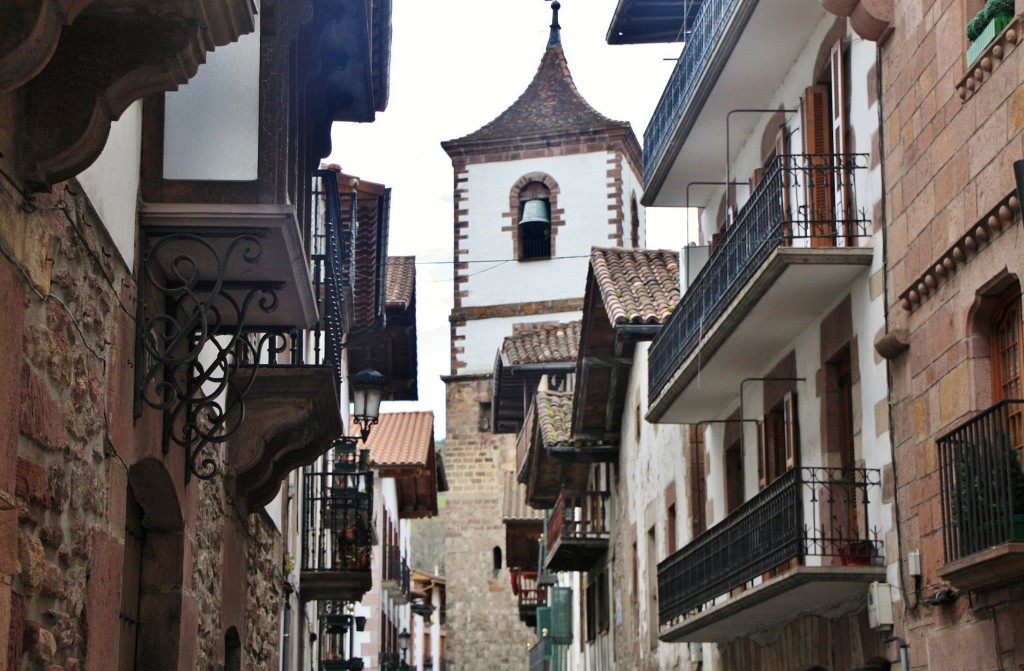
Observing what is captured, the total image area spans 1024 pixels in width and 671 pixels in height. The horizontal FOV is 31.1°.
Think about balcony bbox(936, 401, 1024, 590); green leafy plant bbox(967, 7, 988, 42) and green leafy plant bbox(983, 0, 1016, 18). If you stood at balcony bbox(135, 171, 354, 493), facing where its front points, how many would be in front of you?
3

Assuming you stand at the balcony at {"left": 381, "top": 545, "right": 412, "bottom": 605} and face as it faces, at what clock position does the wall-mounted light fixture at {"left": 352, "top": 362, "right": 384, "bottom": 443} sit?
The wall-mounted light fixture is roughly at 3 o'clock from the balcony.

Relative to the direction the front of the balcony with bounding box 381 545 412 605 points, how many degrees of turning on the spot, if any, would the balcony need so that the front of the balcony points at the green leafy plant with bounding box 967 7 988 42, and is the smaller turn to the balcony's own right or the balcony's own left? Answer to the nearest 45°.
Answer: approximately 90° to the balcony's own right

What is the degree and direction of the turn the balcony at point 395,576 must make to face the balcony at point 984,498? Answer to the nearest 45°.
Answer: approximately 90° to its right

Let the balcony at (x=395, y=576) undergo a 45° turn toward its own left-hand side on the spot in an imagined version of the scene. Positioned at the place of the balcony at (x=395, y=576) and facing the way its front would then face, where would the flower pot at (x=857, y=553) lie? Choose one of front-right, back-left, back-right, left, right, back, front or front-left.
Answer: back-right

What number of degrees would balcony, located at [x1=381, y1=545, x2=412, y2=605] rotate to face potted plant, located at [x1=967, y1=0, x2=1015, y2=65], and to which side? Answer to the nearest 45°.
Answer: approximately 90° to its right

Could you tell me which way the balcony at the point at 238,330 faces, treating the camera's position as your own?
facing to the right of the viewer

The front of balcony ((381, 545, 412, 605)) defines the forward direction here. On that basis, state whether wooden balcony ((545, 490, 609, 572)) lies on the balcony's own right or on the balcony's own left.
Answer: on the balcony's own right

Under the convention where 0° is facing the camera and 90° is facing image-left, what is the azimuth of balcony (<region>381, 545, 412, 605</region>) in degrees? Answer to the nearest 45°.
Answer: approximately 270°

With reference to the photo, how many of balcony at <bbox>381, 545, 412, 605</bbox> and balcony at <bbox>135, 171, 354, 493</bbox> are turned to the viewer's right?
2
